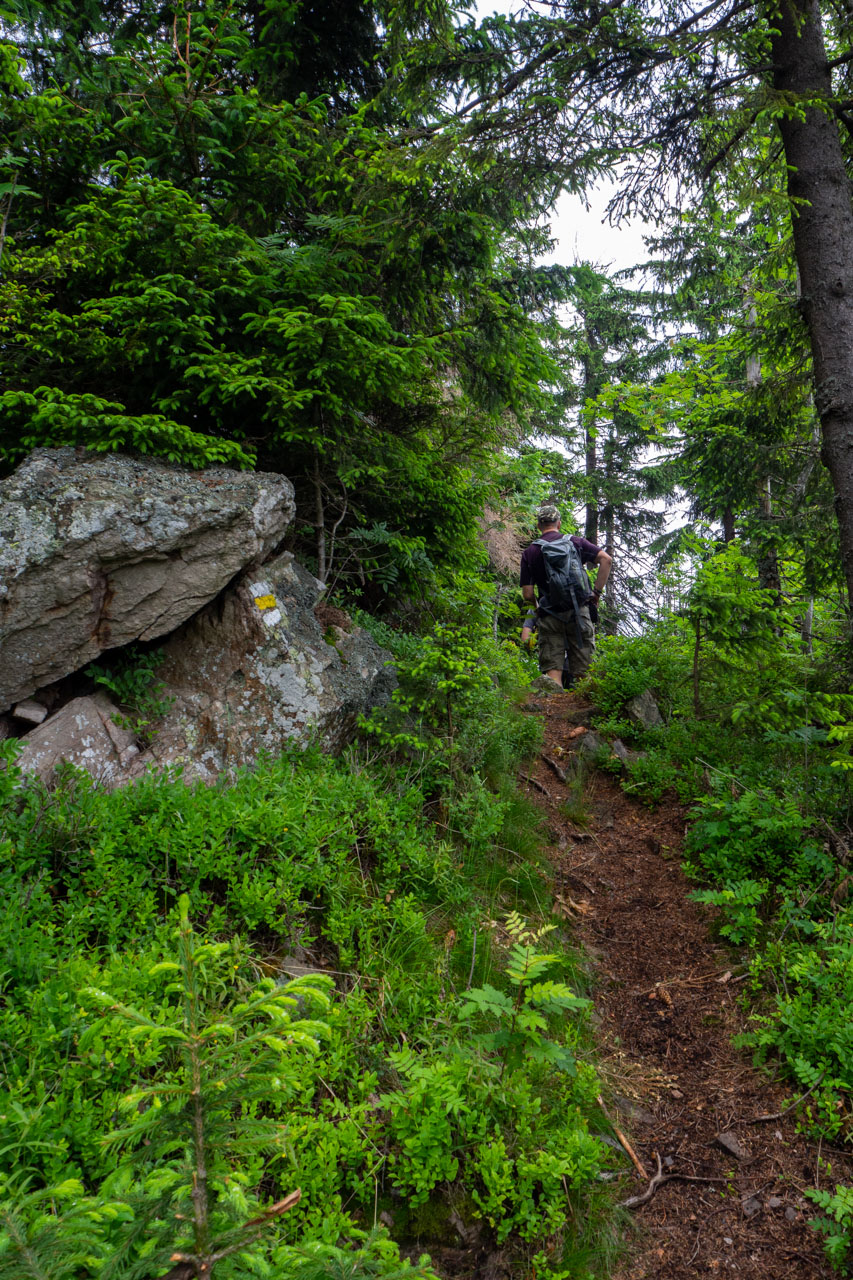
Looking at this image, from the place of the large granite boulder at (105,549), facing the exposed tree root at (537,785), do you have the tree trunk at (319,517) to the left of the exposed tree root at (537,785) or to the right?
left

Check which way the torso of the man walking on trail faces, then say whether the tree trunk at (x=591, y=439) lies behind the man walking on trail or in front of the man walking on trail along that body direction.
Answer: in front

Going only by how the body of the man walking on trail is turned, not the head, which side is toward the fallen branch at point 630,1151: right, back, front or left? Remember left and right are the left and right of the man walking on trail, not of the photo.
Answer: back

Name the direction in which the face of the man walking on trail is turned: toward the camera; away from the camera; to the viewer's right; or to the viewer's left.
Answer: away from the camera

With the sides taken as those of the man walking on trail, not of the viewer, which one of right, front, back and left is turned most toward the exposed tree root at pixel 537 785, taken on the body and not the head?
back

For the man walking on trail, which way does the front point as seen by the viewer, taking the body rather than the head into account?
away from the camera

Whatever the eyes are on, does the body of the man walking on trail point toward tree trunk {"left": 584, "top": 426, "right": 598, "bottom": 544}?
yes

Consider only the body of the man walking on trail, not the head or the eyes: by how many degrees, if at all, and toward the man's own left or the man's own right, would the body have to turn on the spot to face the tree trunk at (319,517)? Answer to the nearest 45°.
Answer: approximately 135° to the man's own left

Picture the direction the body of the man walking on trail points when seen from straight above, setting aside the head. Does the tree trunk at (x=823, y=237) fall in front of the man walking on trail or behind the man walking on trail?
behind

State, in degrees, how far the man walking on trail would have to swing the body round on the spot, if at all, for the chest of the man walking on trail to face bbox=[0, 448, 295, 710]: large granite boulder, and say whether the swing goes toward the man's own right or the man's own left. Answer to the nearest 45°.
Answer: approximately 135° to the man's own left

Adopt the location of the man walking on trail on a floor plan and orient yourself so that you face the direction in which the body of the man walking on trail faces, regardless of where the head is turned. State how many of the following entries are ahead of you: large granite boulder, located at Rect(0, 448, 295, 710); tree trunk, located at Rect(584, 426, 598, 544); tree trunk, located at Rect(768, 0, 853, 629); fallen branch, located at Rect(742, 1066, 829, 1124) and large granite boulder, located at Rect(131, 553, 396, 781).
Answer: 1
